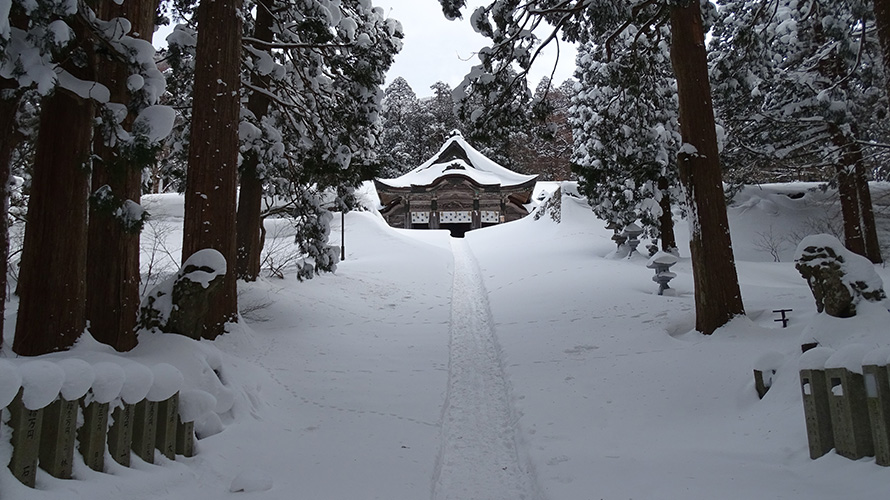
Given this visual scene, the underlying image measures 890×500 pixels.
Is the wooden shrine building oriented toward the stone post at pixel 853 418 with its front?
yes

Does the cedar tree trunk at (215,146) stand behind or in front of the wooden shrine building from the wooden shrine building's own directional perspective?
in front

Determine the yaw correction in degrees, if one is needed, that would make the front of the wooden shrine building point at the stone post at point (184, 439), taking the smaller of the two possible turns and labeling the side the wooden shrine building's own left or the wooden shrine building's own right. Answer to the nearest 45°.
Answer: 0° — it already faces it

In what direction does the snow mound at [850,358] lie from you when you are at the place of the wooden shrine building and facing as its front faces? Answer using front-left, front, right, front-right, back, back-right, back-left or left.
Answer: front

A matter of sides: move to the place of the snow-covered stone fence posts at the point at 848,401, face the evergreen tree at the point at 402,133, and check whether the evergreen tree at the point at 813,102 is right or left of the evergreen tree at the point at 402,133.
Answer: right

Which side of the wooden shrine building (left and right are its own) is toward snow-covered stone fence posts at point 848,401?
front

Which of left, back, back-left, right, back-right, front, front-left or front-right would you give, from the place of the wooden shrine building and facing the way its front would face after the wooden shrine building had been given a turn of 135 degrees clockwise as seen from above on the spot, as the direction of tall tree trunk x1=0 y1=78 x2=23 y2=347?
back-left

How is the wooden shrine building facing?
toward the camera

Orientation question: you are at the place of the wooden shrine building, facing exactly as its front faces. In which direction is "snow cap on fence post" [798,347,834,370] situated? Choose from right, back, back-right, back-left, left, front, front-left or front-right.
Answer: front

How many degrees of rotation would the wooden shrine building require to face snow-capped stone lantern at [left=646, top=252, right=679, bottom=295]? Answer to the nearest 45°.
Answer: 0° — it already faces it

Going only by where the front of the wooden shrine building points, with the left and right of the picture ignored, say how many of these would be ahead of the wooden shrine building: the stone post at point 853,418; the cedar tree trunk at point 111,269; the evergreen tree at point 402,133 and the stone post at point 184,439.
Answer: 3

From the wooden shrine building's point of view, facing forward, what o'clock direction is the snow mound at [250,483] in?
The snow mound is roughly at 12 o'clock from the wooden shrine building.

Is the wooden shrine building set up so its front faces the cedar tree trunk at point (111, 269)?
yes

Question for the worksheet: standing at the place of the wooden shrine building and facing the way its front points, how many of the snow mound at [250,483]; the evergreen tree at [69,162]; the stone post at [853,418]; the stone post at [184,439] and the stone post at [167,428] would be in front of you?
5

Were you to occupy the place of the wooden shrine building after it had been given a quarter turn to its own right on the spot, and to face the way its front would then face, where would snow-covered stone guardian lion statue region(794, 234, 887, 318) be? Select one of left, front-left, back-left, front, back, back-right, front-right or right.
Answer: left

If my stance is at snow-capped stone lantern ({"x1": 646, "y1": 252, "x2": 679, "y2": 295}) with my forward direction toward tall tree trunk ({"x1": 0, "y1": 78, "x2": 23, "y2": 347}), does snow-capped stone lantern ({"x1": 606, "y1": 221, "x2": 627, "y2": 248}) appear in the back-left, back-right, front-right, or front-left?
back-right

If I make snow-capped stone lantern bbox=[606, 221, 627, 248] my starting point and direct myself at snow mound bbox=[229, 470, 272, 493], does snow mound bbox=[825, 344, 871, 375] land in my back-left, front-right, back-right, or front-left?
front-left

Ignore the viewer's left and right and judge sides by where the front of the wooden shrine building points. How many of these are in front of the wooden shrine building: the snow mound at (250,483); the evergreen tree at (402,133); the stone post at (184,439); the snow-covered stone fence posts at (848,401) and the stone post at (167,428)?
4

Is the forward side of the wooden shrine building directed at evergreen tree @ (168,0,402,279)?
yes

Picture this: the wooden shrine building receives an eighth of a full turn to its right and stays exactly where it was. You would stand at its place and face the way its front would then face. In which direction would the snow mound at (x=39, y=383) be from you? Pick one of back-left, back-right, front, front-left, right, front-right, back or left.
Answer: front-left
